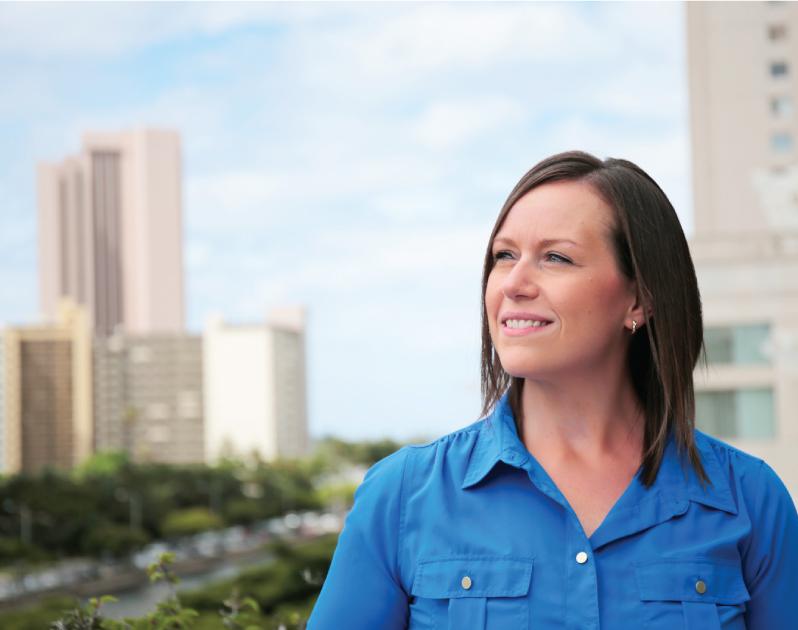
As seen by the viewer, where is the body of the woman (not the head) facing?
toward the camera

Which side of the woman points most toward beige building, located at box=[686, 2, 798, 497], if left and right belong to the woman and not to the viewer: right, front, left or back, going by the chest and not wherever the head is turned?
back
